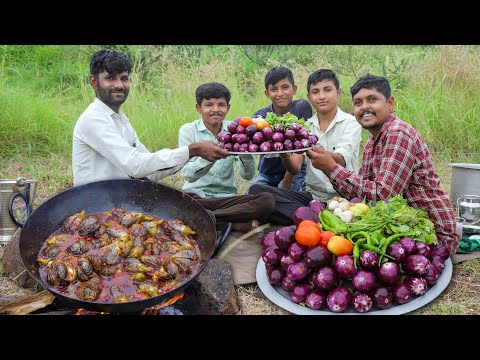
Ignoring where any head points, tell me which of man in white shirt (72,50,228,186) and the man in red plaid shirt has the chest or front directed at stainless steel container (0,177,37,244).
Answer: the man in red plaid shirt

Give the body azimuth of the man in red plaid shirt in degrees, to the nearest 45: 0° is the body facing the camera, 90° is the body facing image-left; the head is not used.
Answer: approximately 90°

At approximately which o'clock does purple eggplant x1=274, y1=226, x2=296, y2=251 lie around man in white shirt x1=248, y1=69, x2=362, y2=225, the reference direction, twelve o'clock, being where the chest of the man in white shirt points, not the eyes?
The purple eggplant is roughly at 11 o'clock from the man in white shirt.

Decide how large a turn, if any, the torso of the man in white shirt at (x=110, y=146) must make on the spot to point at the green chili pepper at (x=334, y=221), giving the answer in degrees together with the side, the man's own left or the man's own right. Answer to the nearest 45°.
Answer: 0° — they already face it

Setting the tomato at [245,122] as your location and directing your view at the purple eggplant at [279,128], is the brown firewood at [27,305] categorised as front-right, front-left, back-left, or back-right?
back-right

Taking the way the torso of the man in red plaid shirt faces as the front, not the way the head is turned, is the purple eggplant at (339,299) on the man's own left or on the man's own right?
on the man's own left

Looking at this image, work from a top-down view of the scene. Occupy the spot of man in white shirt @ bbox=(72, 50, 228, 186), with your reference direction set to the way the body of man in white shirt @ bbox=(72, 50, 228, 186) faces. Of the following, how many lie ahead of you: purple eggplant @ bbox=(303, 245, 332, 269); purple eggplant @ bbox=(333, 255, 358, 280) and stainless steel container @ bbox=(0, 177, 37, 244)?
2

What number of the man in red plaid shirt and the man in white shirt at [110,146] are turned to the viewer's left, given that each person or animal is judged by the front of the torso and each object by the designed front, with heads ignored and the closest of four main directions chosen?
1

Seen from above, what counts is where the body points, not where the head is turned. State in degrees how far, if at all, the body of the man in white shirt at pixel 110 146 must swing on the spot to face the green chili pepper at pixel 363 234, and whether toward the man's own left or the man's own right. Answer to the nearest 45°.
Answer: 0° — they already face it

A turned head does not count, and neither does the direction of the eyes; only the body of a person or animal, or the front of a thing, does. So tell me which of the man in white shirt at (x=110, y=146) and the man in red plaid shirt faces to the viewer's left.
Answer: the man in red plaid shirt
